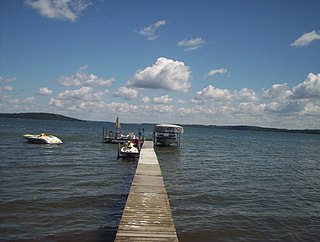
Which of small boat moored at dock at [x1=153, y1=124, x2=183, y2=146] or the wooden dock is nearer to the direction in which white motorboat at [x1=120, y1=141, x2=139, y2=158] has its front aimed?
the wooden dock

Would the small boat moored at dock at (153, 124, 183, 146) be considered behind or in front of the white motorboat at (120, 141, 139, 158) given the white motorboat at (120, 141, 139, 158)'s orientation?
behind

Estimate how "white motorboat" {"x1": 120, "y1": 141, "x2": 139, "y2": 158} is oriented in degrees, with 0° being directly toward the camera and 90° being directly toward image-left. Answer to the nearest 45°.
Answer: approximately 0°
